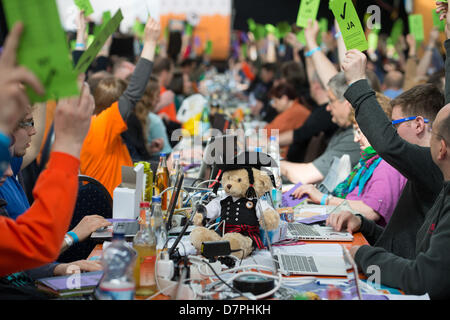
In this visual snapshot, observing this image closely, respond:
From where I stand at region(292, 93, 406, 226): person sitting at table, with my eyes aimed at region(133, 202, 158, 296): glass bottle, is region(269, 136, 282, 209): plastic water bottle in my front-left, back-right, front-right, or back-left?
front-right

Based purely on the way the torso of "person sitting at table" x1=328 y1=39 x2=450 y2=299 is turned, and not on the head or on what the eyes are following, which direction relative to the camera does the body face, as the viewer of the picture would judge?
to the viewer's left

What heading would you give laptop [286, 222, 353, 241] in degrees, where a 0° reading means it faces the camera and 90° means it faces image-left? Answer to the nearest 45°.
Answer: approximately 270°

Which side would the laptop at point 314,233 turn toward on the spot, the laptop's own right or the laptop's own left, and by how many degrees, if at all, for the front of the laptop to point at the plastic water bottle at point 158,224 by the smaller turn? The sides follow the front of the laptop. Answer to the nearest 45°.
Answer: approximately 135° to the laptop's own right

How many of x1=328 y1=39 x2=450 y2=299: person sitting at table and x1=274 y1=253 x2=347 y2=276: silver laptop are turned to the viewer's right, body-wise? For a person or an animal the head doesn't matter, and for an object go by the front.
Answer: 1

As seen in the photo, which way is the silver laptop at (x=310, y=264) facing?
to the viewer's right

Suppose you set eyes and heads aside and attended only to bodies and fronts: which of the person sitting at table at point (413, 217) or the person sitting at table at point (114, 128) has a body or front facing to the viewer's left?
the person sitting at table at point (413, 217)

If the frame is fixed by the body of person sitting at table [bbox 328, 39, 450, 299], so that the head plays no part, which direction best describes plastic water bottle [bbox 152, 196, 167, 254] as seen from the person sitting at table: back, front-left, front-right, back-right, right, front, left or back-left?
front

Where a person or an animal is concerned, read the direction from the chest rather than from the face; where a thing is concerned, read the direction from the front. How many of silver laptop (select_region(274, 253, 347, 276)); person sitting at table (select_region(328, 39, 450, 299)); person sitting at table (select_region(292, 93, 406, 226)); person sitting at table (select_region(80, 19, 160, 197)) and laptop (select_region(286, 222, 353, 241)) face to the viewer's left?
2

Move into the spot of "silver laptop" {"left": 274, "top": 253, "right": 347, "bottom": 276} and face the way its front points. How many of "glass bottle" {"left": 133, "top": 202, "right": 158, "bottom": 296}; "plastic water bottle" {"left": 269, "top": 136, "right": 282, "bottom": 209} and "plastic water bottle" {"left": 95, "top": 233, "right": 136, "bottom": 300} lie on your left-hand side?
1

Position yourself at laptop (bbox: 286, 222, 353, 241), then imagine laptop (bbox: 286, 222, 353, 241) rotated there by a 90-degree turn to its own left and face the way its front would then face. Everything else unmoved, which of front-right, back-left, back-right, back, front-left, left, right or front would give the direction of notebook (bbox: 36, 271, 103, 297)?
back-left
